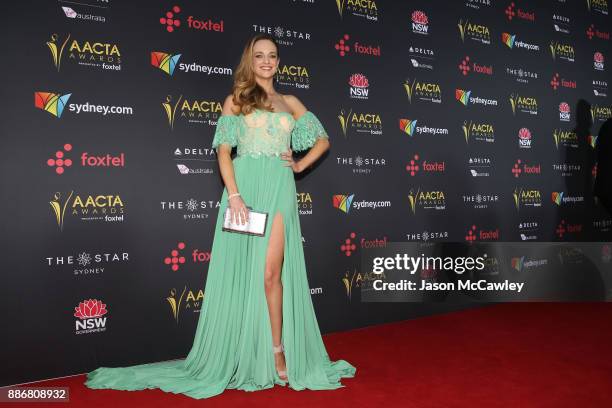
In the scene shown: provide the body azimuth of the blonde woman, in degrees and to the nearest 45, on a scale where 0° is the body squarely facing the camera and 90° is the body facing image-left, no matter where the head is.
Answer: approximately 0°
